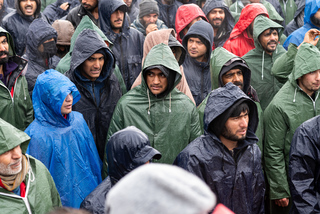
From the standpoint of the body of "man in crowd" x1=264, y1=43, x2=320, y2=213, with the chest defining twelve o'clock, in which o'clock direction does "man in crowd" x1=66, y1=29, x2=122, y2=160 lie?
"man in crowd" x1=66, y1=29, x2=122, y2=160 is roughly at 4 o'clock from "man in crowd" x1=264, y1=43, x2=320, y2=213.

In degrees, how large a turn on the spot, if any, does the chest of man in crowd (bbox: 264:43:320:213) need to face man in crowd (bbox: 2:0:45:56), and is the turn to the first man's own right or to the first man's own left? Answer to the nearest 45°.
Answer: approximately 135° to the first man's own right

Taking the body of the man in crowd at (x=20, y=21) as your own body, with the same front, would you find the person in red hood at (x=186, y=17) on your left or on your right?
on your left

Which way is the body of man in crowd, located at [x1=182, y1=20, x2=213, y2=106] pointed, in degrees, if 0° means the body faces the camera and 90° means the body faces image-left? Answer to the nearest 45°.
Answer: approximately 45°

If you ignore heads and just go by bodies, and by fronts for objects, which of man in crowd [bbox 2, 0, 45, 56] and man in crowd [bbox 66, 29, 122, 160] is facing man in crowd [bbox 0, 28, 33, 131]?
man in crowd [bbox 2, 0, 45, 56]

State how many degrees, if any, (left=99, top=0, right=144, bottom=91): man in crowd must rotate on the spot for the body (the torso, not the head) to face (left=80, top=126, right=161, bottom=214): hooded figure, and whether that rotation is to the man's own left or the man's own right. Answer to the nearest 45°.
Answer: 0° — they already face them

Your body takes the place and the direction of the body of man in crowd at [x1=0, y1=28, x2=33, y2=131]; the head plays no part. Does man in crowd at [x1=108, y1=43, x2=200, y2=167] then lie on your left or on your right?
on your left

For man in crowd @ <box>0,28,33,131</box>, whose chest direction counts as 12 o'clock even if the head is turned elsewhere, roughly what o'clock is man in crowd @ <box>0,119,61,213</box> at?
man in crowd @ <box>0,119,61,213</box> is roughly at 12 o'clock from man in crowd @ <box>0,28,33,131</box>.
